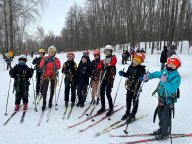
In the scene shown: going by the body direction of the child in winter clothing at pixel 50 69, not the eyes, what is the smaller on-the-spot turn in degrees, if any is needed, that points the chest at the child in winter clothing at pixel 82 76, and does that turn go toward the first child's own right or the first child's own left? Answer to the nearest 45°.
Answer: approximately 90° to the first child's own left

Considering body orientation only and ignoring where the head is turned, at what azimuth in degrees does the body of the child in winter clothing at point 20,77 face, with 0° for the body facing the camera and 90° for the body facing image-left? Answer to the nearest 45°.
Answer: approximately 0°

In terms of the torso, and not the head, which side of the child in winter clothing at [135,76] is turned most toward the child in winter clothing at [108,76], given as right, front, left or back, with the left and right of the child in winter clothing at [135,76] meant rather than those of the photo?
right

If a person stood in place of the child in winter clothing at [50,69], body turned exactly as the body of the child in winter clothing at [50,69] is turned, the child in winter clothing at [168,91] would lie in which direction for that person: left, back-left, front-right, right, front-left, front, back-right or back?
front-left

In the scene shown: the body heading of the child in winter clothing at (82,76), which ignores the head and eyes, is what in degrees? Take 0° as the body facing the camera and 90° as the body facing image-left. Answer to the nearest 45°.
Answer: approximately 0°

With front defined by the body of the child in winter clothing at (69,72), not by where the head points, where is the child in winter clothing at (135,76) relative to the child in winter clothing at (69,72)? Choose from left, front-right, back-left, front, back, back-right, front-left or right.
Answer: front-left

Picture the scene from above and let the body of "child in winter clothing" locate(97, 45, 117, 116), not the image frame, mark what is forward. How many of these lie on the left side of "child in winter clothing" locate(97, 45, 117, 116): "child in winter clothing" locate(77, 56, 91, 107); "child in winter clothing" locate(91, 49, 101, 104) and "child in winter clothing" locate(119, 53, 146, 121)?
1
